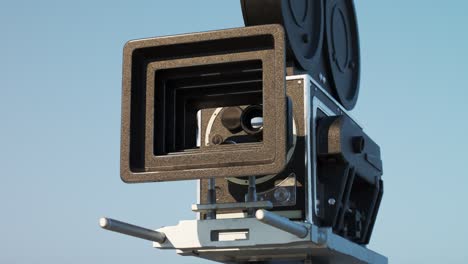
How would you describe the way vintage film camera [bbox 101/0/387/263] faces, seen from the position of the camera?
facing the viewer and to the left of the viewer
